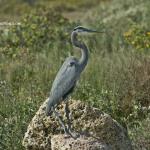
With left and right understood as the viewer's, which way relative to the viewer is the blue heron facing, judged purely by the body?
facing to the right of the viewer
